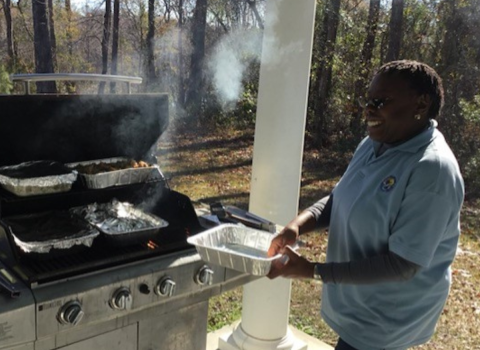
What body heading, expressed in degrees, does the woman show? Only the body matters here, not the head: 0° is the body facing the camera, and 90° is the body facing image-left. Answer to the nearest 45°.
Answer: approximately 45°

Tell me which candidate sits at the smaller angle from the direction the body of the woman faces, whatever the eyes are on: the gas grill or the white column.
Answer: the gas grill

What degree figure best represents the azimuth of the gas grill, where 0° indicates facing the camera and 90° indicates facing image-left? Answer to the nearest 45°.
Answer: approximately 315°

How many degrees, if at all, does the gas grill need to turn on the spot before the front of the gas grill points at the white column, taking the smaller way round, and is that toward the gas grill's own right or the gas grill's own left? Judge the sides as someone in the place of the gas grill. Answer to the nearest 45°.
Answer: approximately 90° to the gas grill's own left
